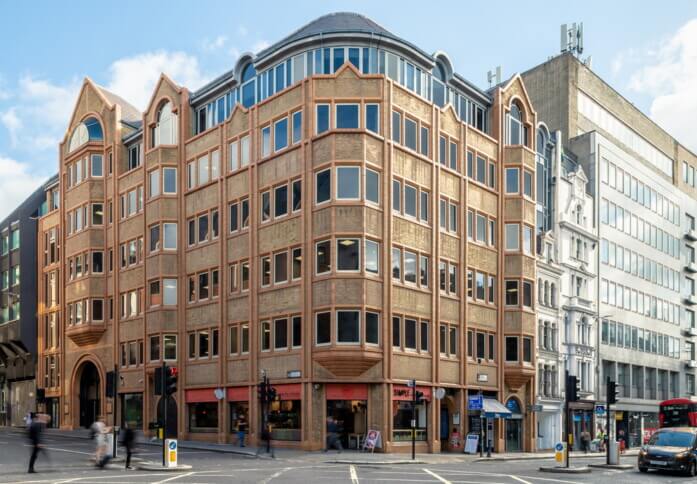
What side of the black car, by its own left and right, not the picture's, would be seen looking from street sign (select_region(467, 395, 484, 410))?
right

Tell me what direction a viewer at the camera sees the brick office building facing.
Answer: facing the viewer

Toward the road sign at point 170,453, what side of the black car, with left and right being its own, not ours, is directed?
front

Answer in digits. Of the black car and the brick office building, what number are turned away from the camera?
0

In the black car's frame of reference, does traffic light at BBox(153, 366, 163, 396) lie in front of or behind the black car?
in front

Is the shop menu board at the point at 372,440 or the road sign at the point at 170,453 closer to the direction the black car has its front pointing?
the road sign
